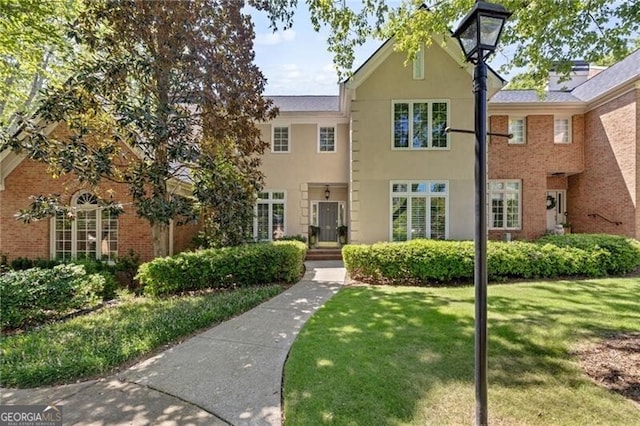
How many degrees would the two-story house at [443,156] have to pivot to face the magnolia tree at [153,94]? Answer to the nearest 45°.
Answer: approximately 45° to its right

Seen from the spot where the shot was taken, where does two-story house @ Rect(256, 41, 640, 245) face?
facing the viewer

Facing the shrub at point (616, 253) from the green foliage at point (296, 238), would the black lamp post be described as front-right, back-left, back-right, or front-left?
front-right

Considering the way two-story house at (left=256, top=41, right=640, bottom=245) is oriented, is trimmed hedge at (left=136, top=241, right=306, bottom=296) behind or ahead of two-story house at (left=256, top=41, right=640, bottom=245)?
ahead

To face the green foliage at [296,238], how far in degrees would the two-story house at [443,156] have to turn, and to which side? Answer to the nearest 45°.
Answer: approximately 90° to its right

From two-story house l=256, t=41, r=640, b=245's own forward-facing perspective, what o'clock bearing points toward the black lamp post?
The black lamp post is roughly at 12 o'clock from the two-story house.

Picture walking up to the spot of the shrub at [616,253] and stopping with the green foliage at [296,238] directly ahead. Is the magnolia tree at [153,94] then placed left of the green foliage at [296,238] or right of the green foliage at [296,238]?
left

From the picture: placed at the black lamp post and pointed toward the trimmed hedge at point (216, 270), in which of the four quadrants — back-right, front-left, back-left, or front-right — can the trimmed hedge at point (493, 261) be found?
front-right

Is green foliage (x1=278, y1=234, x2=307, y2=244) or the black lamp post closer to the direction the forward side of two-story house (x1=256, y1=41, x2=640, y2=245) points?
the black lamp post

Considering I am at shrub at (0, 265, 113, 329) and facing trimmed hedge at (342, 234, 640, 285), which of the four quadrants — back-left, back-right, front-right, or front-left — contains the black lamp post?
front-right

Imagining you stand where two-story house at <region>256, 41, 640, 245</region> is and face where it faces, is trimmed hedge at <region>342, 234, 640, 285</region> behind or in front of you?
in front
